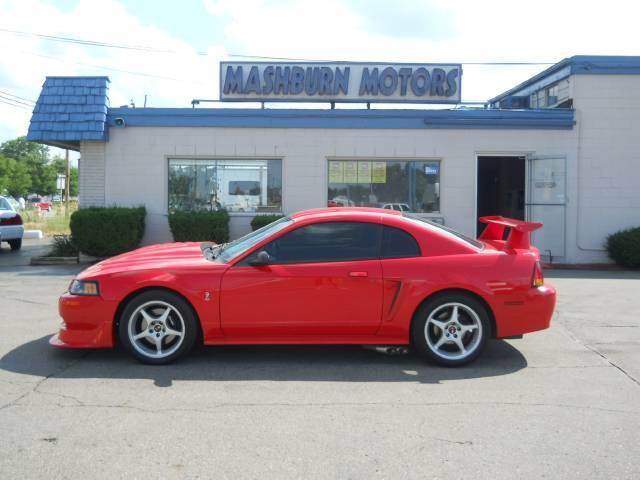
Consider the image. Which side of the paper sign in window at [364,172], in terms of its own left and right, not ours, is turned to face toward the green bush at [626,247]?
left

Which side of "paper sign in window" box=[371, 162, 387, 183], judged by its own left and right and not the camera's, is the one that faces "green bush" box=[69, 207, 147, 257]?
right

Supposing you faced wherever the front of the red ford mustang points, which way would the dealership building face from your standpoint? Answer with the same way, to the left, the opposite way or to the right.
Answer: to the left

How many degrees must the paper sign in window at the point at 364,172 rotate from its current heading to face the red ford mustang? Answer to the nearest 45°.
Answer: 0° — it already faces it

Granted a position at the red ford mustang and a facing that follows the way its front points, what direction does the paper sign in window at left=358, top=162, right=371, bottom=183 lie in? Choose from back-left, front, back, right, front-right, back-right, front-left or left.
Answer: right

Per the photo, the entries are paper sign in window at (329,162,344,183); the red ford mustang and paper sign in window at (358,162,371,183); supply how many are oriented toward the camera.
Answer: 2

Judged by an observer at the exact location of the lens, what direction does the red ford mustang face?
facing to the left of the viewer

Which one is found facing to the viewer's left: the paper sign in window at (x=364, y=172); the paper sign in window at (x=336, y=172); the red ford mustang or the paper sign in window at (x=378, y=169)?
the red ford mustang

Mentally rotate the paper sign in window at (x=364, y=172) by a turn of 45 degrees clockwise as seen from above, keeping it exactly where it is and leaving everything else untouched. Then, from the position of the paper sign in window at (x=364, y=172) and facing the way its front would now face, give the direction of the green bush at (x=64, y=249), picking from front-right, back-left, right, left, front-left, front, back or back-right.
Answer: front-right

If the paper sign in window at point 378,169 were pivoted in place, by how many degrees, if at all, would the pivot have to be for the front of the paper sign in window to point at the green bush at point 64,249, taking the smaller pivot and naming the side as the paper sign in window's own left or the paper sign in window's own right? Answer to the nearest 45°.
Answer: approximately 90° to the paper sign in window's own right

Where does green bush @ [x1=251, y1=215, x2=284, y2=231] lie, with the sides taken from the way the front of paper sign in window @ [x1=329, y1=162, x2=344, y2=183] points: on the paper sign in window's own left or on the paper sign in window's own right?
on the paper sign in window's own right

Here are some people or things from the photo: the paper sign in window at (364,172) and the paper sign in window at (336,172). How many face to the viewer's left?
0

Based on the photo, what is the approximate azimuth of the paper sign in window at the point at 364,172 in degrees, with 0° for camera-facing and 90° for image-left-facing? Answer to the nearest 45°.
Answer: approximately 0°
